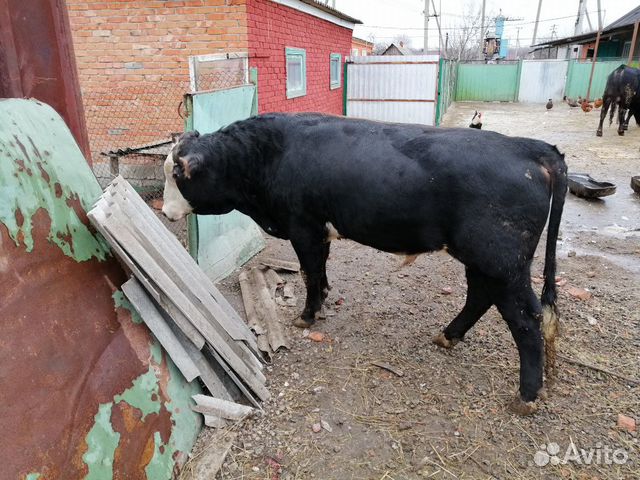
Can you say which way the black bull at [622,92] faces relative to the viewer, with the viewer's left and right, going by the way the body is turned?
facing away from the viewer and to the right of the viewer

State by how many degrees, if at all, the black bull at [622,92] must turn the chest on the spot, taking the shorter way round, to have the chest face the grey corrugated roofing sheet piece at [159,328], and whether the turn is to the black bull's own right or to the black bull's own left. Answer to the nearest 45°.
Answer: approximately 135° to the black bull's own right

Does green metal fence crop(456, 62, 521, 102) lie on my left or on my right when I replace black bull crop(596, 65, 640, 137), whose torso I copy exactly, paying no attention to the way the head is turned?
on my left

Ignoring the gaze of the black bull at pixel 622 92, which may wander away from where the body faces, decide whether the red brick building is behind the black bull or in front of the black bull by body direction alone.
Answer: behind

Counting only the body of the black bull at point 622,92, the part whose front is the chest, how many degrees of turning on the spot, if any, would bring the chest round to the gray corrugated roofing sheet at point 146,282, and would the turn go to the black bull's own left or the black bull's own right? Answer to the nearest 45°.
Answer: approximately 135° to the black bull's own right

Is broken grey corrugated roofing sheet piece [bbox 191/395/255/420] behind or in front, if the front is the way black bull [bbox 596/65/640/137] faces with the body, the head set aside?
behind

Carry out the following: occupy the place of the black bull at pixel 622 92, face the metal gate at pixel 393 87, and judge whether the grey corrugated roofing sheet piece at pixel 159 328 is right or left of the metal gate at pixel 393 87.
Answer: left

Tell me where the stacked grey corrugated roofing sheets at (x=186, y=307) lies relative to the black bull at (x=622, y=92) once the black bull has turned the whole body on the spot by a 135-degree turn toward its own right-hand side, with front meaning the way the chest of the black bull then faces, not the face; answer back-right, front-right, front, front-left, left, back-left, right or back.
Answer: front

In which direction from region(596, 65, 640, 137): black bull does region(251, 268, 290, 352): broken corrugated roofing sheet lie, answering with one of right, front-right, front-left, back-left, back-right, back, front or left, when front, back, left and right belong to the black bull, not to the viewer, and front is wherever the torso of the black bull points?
back-right

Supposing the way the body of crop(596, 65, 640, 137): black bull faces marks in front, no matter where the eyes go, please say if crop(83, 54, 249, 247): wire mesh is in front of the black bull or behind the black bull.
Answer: behind

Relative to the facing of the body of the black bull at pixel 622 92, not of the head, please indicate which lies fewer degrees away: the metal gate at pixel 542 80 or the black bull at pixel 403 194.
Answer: the metal gate

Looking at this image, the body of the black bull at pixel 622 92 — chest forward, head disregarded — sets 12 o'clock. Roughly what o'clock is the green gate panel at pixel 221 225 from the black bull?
The green gate panel is roughly at 5 o'clock from the black bull.
